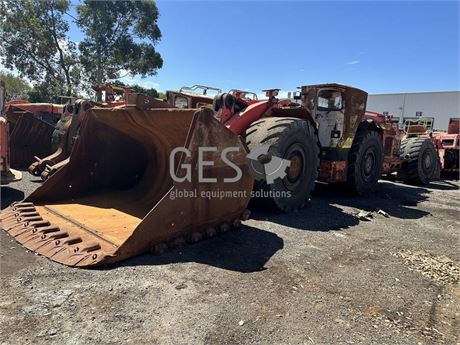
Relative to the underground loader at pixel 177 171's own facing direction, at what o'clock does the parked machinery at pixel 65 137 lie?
The parked machinery is roughly at 3 o'clock from the underground loader.

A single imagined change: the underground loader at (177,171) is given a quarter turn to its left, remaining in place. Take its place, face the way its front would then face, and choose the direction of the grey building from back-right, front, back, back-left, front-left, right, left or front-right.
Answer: left

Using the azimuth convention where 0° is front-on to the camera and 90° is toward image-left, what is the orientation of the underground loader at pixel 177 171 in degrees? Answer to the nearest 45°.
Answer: approximately 45°

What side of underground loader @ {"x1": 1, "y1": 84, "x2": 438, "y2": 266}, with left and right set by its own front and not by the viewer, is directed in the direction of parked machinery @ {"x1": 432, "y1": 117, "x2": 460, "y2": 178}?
back

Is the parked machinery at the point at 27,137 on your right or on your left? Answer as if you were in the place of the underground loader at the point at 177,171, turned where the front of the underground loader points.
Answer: on your right

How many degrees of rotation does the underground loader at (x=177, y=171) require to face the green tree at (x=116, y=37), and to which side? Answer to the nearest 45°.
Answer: approximately 135° to its right
